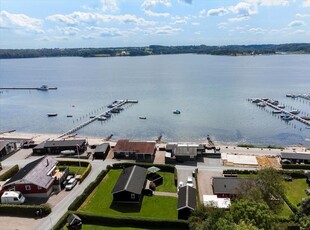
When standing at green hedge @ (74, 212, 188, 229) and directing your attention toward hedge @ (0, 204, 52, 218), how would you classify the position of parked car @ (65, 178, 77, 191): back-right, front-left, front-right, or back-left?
front-right

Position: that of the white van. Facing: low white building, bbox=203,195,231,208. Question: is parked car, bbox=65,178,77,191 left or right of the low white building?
left

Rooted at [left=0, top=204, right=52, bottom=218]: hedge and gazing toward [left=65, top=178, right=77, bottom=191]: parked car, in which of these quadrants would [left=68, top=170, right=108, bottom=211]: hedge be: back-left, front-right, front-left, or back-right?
front-right
